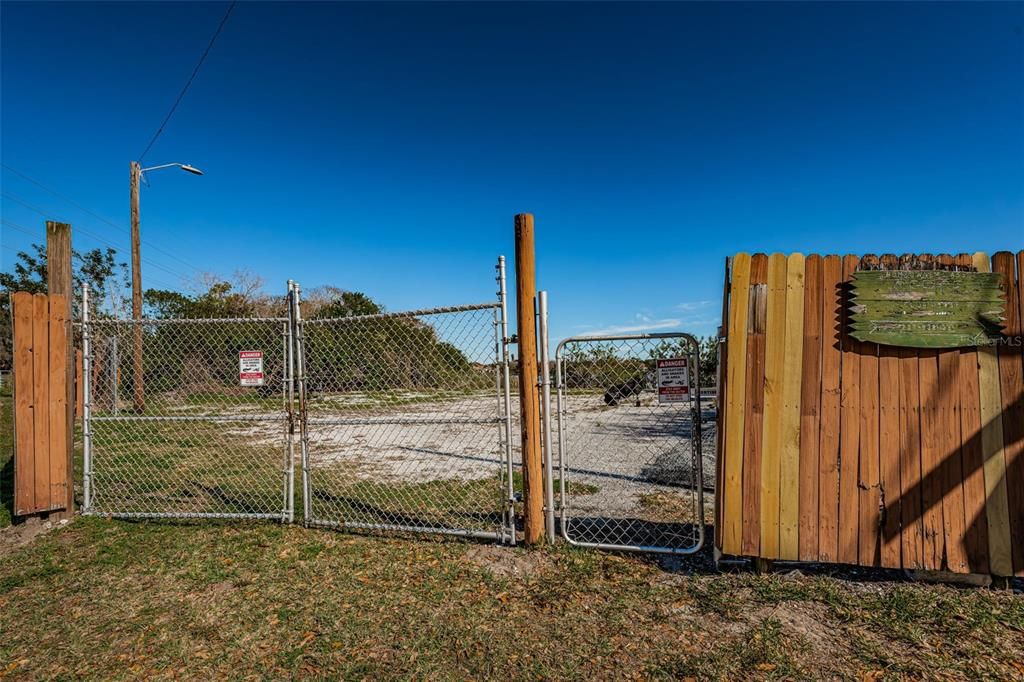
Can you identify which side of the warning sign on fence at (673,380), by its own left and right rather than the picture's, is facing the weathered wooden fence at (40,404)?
right

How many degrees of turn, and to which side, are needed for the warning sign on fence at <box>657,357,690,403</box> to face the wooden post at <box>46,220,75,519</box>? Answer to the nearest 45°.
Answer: approximately 90° to its right

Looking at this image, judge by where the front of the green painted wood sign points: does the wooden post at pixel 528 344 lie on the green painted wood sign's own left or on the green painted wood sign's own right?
on the green painted wood sign's own right

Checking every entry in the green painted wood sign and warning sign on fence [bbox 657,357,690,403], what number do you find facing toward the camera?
2

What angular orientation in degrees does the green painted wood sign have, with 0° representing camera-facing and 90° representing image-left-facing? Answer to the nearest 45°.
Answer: approximately 0°

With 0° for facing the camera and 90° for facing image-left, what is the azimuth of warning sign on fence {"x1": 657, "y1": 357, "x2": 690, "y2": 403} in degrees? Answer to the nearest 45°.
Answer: approximately 0°

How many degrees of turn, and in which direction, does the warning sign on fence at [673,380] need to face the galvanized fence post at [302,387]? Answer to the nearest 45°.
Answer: approximately 90° to its right

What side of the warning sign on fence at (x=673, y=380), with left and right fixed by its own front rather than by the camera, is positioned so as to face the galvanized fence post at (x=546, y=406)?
right
